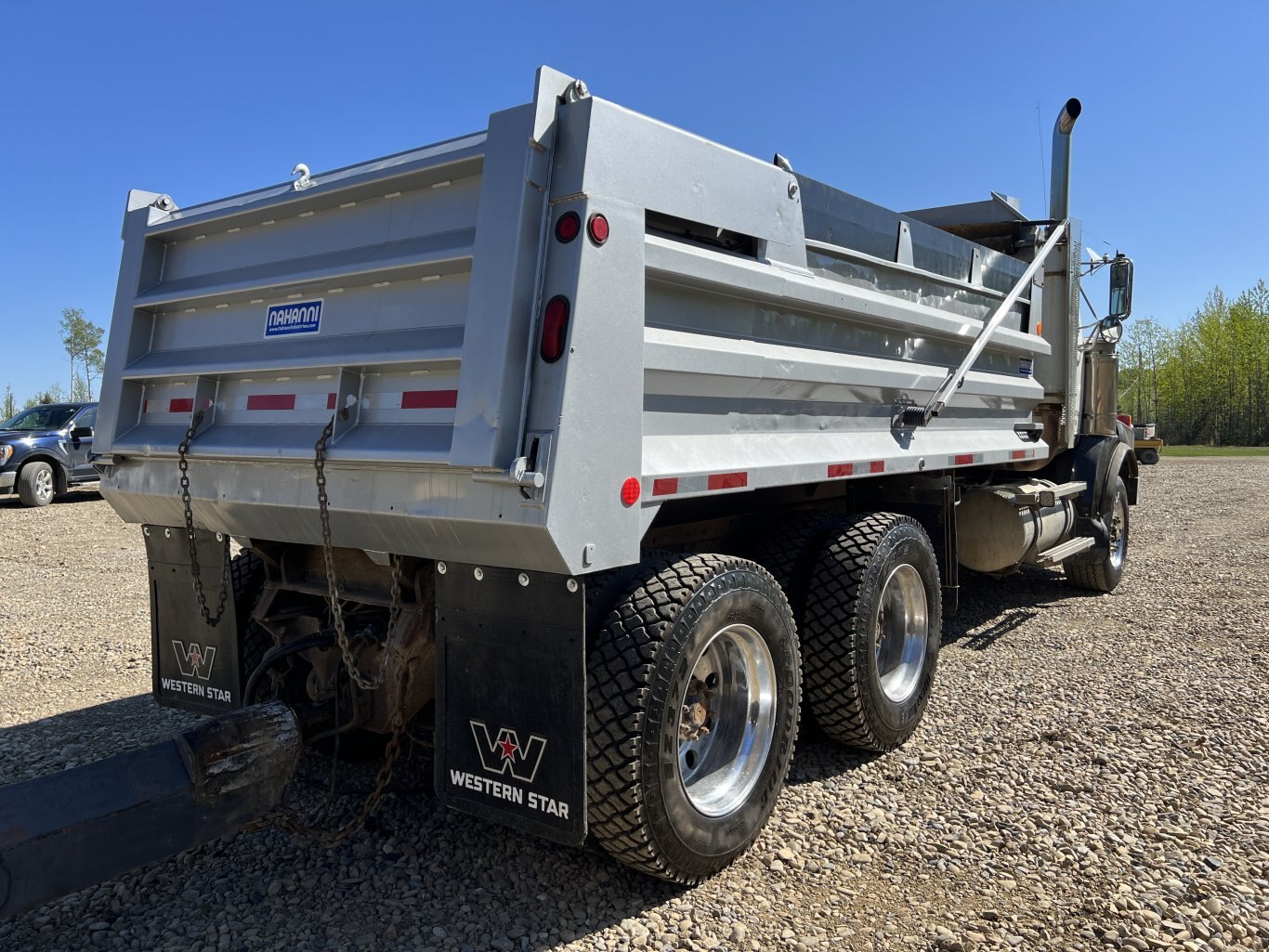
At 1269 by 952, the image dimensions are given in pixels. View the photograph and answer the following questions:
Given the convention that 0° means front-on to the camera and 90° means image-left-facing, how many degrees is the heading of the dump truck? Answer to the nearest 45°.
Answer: approximately 225°

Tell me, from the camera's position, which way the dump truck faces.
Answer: facing away from the viewer and to the right of the viewer
